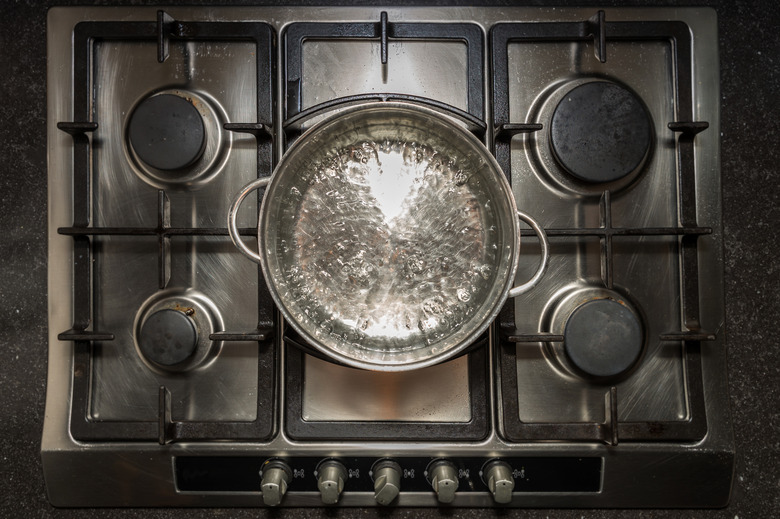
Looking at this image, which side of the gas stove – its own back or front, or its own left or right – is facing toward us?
front
